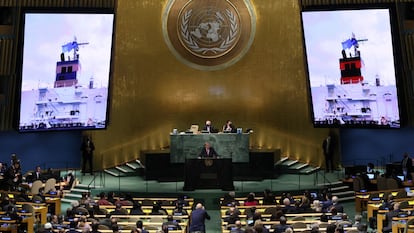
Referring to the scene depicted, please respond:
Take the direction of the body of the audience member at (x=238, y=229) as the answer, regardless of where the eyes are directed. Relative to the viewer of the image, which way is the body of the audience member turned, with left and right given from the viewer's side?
facing away from the viewer

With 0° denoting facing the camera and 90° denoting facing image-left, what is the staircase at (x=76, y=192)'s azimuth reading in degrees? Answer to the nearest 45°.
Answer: approximately 45°

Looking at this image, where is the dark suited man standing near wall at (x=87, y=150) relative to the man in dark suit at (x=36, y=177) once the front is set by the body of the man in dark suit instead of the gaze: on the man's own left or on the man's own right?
on the man's own left

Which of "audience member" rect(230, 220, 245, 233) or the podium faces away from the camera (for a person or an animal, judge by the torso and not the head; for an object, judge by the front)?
the audience member

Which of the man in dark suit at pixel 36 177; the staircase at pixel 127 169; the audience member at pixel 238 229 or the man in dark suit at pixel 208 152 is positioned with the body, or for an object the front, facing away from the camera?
the audience member

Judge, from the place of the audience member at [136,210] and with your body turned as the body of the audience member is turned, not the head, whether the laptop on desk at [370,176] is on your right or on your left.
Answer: on your right

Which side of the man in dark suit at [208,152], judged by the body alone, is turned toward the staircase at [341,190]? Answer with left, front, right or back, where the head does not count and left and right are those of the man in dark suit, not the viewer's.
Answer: left
